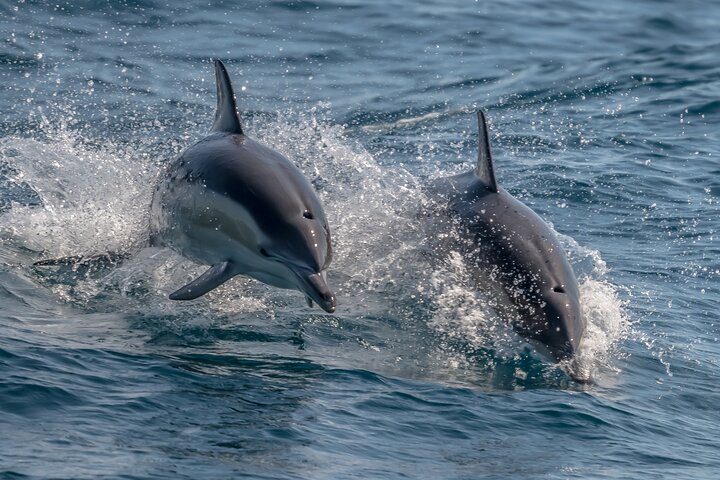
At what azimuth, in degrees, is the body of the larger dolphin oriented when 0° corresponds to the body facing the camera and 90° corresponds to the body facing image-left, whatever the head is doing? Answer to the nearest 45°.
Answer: approximately 315°

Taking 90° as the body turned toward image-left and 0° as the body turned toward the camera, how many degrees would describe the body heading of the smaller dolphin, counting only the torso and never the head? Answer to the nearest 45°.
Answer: approximately 315°

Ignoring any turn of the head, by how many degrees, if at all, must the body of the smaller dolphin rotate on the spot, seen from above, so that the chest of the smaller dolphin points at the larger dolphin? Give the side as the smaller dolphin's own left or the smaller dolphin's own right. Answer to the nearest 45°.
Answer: approximately 90° to the smaller dolphin's own right

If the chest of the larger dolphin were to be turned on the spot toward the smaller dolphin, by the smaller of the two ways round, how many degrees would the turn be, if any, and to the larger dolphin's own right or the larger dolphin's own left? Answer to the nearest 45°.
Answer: approximately 45° to the larger dolphin's own left
